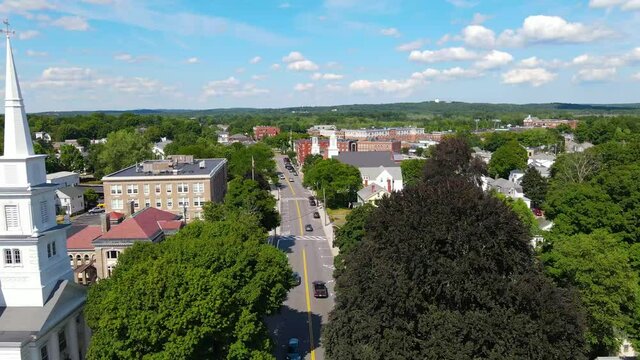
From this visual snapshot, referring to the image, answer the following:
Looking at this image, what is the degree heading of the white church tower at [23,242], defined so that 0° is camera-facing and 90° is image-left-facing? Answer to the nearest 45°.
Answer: approximately 315°

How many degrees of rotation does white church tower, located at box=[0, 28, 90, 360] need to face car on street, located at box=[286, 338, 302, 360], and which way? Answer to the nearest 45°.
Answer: approximately 45° to its left

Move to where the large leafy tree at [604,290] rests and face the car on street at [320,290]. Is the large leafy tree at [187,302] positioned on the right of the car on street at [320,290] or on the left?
left

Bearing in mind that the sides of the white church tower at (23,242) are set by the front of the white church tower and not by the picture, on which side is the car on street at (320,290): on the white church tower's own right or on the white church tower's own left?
on the white church tower's own left
